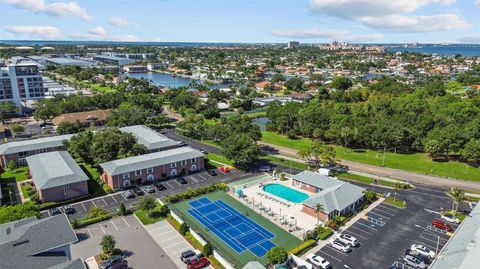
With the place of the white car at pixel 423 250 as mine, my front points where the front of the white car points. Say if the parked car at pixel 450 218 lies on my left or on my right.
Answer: on my left

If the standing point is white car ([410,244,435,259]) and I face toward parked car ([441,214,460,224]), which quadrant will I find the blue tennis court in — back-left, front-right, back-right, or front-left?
back-left

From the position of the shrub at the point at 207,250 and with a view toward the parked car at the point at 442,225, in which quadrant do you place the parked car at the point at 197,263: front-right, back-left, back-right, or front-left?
back-right
